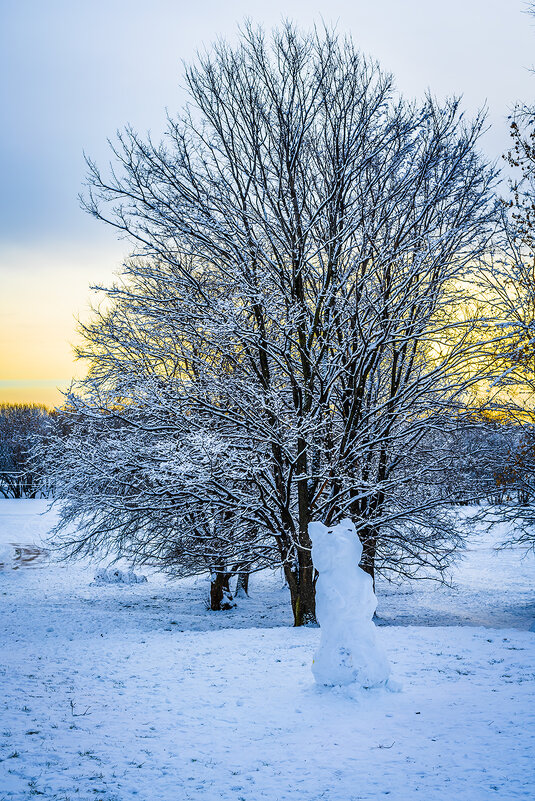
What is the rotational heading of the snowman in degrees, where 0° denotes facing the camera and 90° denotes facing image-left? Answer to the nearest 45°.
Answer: approximately 0°

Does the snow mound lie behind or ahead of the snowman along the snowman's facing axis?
behind

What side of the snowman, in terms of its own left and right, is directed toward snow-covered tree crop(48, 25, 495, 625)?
back
